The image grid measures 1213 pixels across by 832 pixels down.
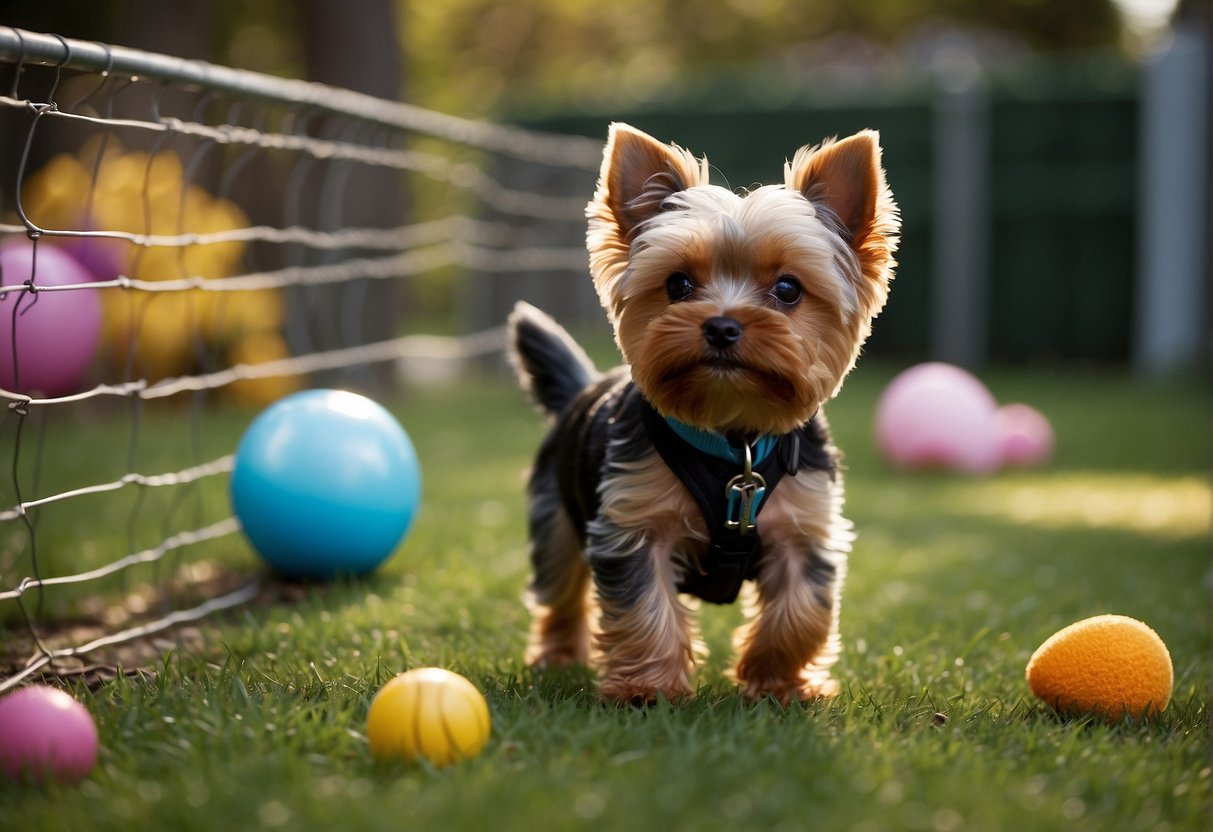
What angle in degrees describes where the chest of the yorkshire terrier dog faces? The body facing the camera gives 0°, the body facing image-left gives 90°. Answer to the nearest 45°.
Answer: approximately 315°

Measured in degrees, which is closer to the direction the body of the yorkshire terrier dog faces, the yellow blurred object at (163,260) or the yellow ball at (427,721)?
the yellow ball

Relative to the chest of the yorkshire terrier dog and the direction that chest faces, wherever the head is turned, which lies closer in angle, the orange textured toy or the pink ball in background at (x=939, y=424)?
the orange textured toy

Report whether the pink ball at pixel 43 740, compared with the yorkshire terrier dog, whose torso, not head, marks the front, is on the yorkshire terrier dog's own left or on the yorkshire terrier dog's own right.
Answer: on the yorkshire terrier dog's own right

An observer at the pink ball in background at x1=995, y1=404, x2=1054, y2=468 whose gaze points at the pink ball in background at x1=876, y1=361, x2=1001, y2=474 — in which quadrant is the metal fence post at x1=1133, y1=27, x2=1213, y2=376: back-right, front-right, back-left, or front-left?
back-right

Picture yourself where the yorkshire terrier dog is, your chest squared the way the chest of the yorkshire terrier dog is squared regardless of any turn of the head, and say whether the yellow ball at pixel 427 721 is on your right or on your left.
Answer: on your right

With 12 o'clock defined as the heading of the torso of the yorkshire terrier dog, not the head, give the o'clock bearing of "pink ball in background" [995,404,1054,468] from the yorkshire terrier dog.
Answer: The pink ball in background is roughly at 8 o'clock from the yorkshire terrier dog.

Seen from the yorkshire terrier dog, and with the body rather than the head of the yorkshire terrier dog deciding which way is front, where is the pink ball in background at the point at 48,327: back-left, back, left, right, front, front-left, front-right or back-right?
back

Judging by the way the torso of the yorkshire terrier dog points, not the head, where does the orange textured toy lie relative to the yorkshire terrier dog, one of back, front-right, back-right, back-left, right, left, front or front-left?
front-left
